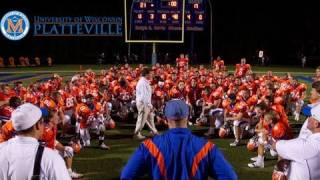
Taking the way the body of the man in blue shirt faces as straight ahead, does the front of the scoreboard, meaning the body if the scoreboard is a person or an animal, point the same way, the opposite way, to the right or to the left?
the opposite way

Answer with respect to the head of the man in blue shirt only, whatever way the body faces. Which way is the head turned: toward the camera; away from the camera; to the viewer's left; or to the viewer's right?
away from the camera

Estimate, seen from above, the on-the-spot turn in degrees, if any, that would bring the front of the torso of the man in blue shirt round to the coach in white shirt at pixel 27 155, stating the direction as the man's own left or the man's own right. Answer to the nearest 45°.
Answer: approximately 90° to the man's own left

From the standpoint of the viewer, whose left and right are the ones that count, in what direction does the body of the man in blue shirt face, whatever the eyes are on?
facing away from the viewer

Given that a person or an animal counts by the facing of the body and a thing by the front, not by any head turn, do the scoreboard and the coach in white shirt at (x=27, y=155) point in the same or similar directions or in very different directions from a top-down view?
very different directions

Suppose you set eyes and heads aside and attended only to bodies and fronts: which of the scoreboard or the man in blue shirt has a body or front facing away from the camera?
the man in blue shirt

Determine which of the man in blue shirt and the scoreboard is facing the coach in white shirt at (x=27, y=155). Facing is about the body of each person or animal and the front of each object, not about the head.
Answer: the scoreboard

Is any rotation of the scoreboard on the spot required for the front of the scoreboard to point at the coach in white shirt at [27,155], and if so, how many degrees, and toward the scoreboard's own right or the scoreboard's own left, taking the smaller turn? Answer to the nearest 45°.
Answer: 0° — it already faces them

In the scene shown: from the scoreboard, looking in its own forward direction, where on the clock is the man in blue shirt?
The man in blue shirt is roughly at 12 o'clock from the scoreboard.
